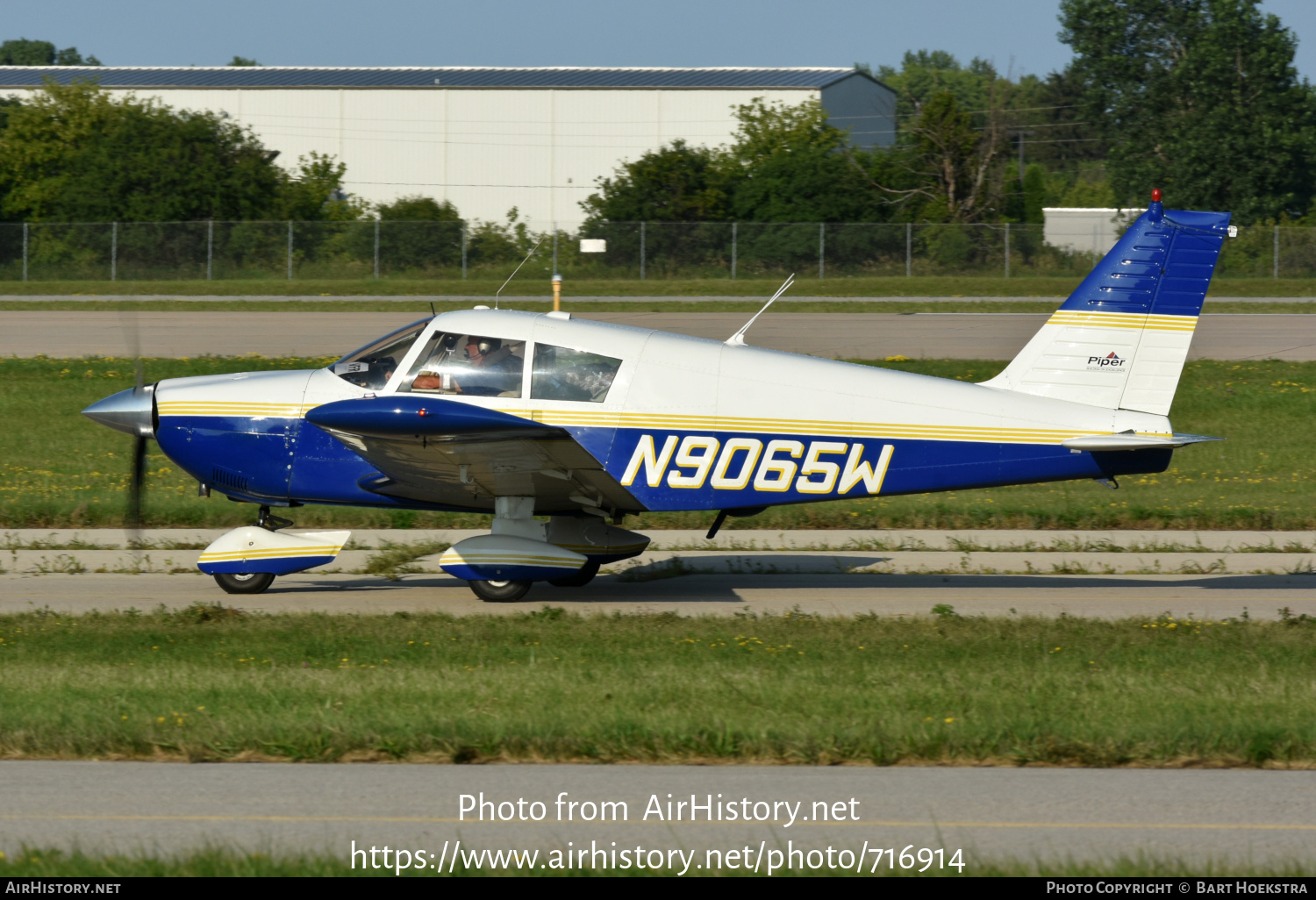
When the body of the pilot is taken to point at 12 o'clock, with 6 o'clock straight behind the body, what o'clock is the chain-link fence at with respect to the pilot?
The chain-link fence is roughly at 3 o'clock from the pilot.

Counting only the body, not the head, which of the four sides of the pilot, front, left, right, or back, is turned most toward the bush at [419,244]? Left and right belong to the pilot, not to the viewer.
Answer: right

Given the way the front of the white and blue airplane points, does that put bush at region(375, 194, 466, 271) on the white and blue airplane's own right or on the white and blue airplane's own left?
on the white and blue airplane's own right

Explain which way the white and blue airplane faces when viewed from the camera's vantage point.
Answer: facing to the left of the viewer

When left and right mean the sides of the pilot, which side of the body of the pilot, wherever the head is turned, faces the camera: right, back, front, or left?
left

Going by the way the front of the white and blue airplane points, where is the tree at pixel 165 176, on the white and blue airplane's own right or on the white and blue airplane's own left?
on the white and blue airplane's own right

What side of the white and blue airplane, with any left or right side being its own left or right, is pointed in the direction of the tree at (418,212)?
right

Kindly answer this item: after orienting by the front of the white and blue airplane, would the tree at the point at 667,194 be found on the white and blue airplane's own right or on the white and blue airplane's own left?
on the white and blue airplane's own right

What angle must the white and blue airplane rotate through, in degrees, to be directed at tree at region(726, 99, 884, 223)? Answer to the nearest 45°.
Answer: approximately 90° to its right

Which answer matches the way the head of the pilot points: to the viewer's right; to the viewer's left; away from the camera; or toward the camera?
to the viewer's left
